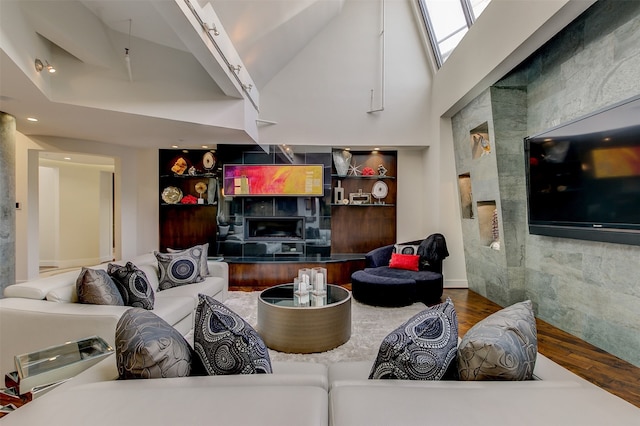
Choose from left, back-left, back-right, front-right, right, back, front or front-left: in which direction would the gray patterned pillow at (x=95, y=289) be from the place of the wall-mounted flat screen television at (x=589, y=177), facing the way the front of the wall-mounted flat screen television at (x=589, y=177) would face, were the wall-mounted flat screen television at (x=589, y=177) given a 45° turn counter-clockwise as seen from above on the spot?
front-right

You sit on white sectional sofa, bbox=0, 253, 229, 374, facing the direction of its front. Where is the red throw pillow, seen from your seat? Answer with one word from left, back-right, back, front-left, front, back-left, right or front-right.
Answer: front-left

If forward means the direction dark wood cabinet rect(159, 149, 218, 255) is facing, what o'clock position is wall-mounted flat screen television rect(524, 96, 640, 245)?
The wall-mounted flat screen television is roughly at 11 o'clock from the dark wood cabinet.

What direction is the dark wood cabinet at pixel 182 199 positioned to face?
toward the camera

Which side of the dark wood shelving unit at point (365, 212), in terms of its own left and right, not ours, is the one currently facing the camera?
front

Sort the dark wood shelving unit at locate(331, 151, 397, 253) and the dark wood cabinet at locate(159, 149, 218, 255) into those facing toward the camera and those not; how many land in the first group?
2

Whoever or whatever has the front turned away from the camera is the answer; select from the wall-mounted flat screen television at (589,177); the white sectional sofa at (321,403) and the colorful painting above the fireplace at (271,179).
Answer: the white sectional sofa

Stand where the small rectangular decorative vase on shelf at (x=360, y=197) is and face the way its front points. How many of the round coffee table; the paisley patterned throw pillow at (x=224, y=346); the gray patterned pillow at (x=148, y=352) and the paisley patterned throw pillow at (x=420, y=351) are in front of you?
4

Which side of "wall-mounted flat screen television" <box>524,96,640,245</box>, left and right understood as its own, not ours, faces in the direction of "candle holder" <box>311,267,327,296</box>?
front

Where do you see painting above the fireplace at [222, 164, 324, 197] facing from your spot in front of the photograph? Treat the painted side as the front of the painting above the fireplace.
facing the viewer

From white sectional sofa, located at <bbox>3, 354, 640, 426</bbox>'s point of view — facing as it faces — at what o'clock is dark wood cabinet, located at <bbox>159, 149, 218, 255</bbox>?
The dark wood cabinet is roughly at 11 o'clock from the white sectional sofa.

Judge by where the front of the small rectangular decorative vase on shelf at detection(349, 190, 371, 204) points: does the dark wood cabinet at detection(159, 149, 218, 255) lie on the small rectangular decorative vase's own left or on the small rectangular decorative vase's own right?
on the small rectangular decorative vase's own right

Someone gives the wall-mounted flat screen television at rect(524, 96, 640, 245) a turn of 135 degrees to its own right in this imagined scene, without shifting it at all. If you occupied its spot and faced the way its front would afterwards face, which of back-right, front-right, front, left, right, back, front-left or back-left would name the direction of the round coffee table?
back-left

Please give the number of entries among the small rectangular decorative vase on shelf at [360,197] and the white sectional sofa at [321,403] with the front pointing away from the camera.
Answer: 1

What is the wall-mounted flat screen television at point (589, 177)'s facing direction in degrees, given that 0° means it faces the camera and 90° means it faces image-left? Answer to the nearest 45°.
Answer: approximately 45°

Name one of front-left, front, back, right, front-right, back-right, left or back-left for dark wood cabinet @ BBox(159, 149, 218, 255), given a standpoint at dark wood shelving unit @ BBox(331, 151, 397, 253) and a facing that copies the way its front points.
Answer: right

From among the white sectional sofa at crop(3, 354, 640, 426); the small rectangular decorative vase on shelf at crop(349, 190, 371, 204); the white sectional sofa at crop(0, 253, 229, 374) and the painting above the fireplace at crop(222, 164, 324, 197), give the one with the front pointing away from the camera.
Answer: the white sectional sofa at crop(3, 354, 640, 426)

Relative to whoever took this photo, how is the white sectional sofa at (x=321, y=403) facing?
facing away from the viewer

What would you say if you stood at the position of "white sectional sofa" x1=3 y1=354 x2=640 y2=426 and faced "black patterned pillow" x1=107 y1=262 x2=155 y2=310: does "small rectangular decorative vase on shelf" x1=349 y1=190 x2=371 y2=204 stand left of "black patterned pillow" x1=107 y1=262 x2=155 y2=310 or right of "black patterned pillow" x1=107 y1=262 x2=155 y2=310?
right
